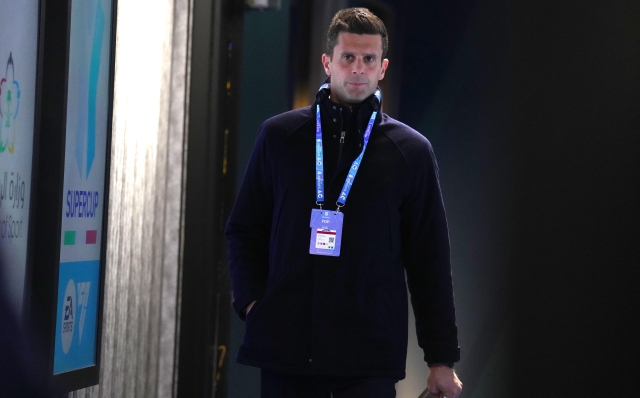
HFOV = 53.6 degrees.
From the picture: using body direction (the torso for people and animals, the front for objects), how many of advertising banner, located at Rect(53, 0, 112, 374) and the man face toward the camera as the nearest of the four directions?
1

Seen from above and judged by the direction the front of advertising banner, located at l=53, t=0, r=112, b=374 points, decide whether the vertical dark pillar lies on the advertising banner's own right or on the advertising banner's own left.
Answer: on the advertising banner's own left

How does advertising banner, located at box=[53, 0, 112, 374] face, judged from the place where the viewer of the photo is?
facing to the right of the viewer

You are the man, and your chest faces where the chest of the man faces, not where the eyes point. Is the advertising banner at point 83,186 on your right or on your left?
on your right

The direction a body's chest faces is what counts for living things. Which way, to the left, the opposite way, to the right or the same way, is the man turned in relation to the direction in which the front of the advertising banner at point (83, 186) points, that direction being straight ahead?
to the right
